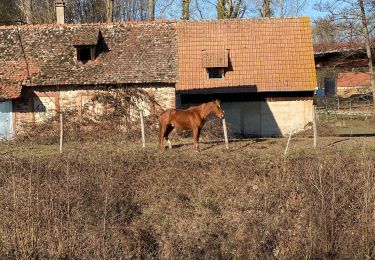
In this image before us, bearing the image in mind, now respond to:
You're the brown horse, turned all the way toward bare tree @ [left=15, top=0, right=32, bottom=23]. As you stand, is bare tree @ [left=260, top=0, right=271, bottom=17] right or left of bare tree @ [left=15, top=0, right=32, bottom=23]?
right

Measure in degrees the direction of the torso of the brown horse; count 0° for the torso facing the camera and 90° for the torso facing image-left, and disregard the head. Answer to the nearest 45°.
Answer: approximately 270°

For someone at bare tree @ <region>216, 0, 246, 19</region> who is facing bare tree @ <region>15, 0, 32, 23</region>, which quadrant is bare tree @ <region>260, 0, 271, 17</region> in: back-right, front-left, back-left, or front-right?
back-right

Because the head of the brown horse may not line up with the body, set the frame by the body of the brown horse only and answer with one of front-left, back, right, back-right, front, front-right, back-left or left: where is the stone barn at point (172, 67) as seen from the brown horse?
left

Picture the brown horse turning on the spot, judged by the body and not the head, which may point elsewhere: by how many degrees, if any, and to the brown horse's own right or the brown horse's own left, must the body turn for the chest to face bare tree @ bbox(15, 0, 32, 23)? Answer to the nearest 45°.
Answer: approximately 135° to the brown horse's own left

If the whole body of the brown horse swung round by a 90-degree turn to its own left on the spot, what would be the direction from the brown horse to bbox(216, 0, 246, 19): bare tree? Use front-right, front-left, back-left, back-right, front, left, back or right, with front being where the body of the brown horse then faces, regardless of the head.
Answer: front

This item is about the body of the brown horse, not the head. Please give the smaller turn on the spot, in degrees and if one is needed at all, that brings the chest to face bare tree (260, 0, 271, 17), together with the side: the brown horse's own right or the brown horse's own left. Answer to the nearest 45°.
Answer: approximately 90° to the brown horse's own left
